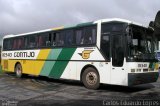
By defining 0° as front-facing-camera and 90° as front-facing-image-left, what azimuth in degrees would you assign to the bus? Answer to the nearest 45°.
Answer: approximately 315°
